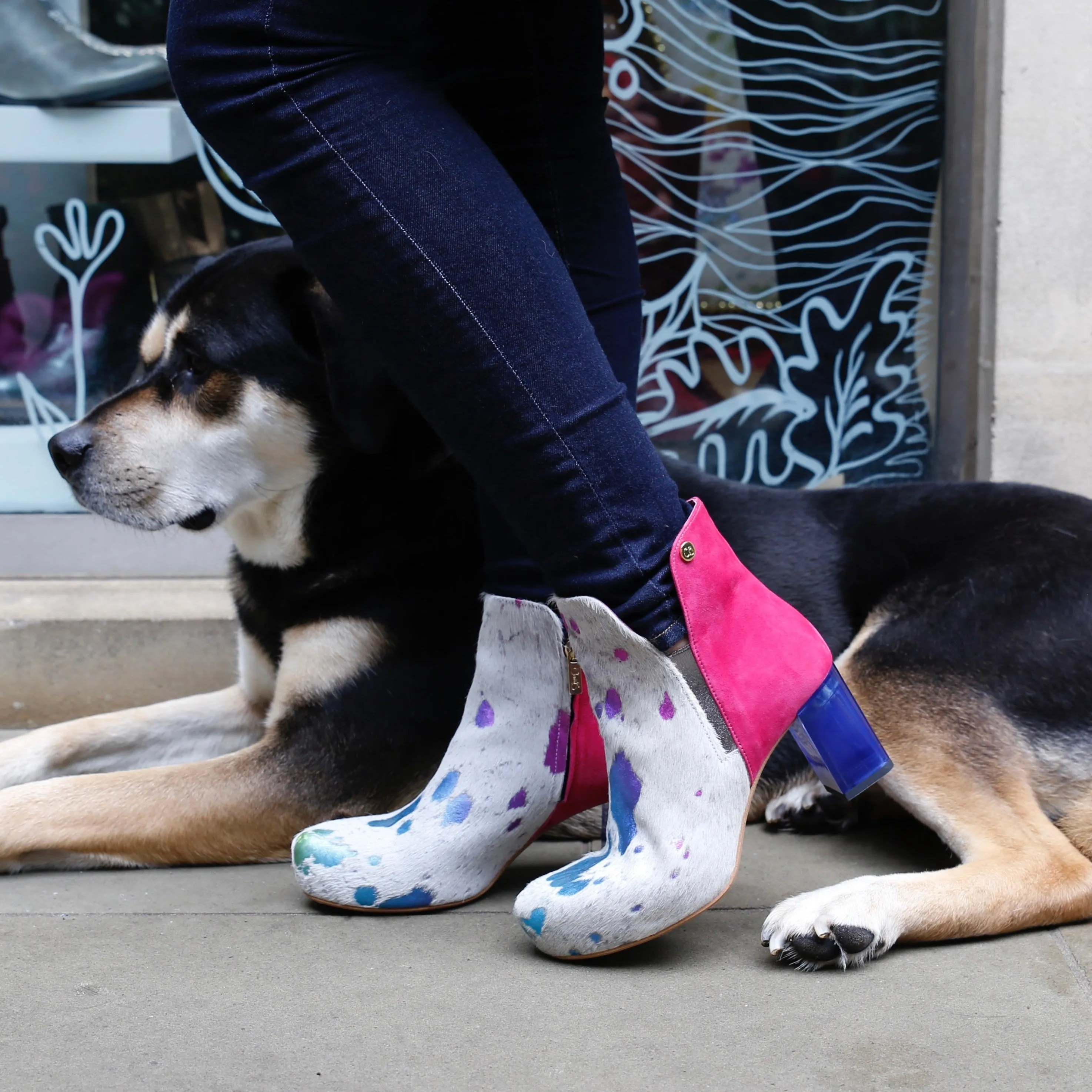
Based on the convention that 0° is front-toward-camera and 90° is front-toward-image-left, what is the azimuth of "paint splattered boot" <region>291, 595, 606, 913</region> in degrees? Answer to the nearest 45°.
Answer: approximately 90°

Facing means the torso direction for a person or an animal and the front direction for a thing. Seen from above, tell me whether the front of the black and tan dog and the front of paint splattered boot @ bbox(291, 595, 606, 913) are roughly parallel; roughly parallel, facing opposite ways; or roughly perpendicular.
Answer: roughly parallel

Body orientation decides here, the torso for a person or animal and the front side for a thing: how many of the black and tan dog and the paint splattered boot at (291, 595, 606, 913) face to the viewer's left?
2

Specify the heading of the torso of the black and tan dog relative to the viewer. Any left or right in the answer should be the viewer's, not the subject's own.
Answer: facing to the left of the viewer
